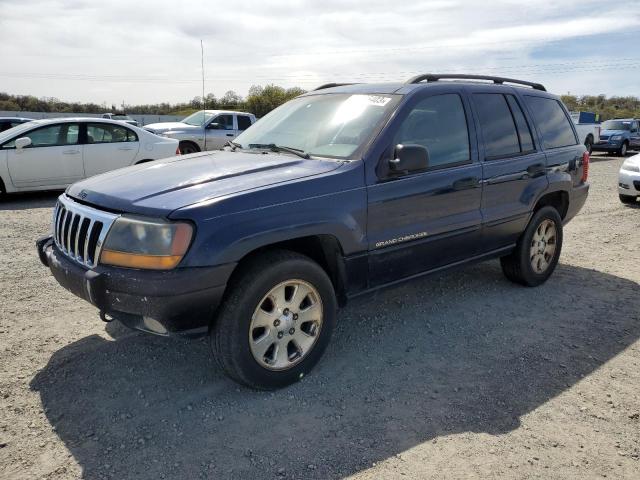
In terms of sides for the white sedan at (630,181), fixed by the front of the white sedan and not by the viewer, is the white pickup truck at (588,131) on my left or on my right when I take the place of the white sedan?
on my right

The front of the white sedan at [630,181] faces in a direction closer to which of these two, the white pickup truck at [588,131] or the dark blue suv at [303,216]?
the dark blue suv

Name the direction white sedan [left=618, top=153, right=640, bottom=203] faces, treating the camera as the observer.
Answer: facing the viewer and to the left of the viewer

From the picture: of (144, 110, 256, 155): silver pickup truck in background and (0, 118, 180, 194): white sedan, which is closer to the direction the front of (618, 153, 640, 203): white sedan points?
the white sedan

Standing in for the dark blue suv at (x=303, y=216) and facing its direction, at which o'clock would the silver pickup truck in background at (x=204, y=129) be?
The silver pickup truck in background is roughly at 4 o'clock from the dark blue suv.

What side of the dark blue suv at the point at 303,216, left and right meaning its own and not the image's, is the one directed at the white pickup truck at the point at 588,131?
back

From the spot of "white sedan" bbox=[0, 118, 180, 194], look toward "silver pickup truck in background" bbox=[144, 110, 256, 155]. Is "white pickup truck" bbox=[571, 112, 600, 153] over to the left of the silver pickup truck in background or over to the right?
right

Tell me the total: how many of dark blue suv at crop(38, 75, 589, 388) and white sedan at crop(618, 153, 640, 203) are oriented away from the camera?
0

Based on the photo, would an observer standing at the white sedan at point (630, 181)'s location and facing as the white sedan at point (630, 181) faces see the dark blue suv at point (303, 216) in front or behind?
in front

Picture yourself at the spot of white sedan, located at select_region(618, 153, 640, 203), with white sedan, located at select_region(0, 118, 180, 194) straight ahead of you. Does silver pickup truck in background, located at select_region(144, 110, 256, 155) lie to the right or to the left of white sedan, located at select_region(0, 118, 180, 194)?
right
